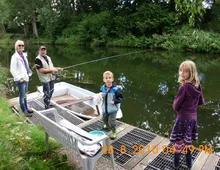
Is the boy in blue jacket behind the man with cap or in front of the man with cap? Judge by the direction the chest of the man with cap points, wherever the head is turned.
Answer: in front

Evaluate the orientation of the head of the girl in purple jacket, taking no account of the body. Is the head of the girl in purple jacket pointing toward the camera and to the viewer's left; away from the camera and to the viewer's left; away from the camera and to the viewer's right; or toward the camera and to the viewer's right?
toward the camera and to the viewer's left

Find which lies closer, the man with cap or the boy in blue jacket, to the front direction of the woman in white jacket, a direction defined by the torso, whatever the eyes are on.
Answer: the boy in blue jacket

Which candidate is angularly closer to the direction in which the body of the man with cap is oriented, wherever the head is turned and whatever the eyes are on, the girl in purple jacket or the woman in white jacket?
the girl in purple jacket

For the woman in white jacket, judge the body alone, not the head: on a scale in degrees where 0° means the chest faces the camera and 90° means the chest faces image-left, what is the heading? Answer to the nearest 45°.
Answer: approximately 315°

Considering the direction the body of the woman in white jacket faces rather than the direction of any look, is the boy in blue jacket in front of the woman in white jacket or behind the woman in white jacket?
in front

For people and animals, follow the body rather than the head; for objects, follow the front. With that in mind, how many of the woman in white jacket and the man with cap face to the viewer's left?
0
